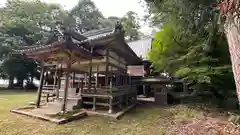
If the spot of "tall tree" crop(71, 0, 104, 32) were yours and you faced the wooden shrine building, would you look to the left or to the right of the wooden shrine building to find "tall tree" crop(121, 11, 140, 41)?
left

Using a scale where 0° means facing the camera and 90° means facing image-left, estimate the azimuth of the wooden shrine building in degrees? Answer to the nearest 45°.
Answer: approximately 45°

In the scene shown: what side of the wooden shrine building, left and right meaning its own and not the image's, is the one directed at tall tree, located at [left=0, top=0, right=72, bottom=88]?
right

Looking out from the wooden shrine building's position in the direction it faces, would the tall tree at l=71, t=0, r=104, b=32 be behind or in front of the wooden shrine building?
behind

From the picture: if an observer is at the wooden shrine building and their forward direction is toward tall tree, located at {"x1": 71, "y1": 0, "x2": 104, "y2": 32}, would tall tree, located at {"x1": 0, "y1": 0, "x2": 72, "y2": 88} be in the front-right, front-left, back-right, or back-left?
front-left

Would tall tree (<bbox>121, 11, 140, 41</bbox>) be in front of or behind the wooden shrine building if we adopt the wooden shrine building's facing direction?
behind

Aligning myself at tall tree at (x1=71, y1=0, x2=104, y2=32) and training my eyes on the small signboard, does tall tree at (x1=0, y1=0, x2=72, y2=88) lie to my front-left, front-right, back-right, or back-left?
front-right

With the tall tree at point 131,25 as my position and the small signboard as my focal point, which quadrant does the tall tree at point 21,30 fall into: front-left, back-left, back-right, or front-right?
front-right
